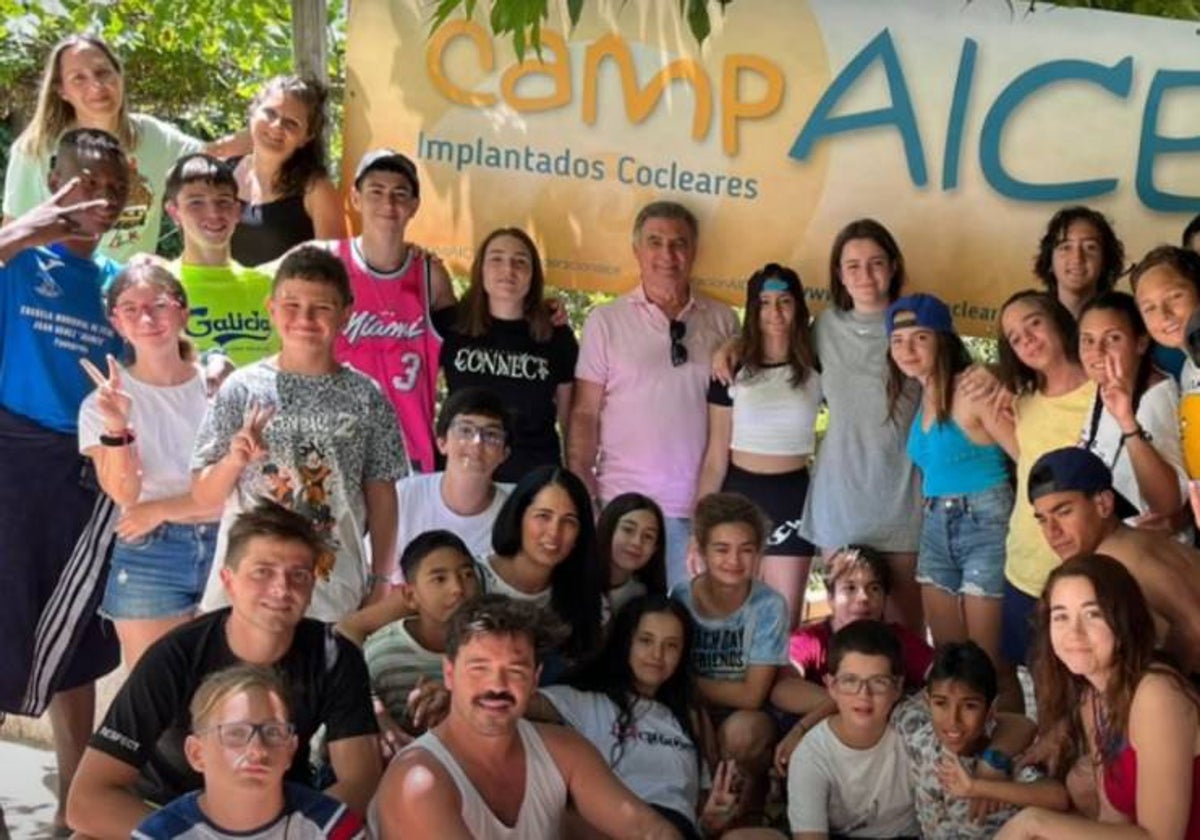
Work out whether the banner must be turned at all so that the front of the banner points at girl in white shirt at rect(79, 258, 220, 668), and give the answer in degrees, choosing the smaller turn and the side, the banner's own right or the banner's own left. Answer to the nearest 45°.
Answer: approximately 45° to the banner's own right

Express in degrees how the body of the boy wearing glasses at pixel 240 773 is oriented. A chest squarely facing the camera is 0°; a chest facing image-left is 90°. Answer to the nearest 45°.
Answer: approximately 0°

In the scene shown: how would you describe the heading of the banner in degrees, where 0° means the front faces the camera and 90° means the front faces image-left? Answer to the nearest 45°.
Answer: approximately 0°

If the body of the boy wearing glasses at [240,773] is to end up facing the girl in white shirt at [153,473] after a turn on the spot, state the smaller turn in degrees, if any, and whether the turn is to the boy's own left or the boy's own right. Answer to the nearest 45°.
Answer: approximately 180°
